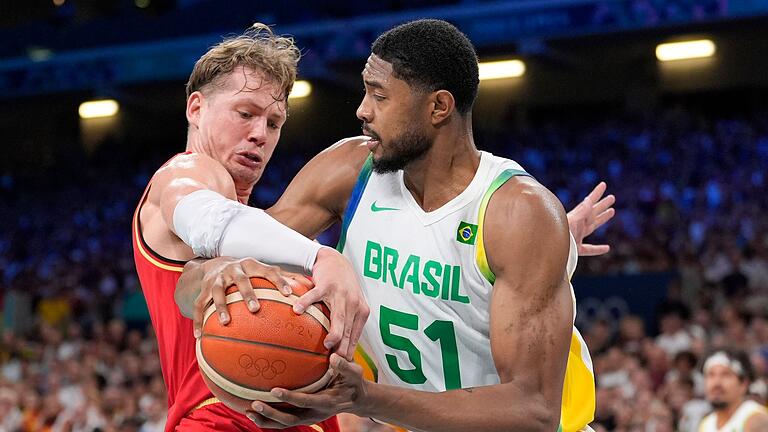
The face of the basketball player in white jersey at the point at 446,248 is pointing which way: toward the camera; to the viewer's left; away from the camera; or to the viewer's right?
to the viewer's left

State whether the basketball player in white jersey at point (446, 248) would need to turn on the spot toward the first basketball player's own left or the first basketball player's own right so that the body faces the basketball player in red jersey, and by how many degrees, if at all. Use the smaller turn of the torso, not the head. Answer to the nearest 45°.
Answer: approximately 45° to the first basketball player's own right

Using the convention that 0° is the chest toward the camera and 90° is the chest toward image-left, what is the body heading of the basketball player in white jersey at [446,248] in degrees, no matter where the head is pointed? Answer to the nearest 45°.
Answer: approximately 45°

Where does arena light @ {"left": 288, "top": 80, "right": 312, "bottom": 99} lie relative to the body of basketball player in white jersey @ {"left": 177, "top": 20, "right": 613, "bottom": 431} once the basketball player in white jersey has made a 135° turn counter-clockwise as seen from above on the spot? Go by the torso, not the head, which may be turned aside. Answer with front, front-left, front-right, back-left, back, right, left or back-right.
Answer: left

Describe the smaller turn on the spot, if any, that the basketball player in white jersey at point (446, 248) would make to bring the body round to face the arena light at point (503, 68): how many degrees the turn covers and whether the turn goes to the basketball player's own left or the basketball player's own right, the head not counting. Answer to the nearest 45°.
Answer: approximately 135° to the basketball player's own right

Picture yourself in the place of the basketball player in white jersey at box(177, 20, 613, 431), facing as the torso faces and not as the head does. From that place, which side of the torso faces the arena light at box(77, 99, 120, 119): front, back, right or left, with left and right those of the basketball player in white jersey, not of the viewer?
right
